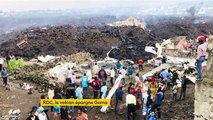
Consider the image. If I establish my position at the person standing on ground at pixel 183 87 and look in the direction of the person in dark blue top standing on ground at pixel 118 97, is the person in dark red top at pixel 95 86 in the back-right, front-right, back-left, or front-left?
front-right

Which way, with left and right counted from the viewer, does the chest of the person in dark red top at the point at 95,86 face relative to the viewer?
facing away from the viewer

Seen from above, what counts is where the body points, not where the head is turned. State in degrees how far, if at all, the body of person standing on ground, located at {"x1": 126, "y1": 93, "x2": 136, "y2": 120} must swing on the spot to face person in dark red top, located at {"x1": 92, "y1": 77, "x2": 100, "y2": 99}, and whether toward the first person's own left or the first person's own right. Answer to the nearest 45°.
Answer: approximately 45° to the first person's own left

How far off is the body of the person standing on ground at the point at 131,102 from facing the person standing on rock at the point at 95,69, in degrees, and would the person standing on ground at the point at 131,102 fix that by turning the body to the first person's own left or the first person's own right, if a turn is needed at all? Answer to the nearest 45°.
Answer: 0° — they already face them

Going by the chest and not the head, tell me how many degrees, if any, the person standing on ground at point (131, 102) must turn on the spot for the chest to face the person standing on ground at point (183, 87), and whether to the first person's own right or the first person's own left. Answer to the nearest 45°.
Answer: approximately 45° to the first person's own right

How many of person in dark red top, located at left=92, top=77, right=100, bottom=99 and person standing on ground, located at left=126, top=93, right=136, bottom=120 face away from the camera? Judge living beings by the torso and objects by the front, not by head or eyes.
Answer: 2

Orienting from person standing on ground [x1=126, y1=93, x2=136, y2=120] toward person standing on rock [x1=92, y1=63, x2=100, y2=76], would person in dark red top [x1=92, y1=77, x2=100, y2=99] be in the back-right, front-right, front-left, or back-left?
front-left

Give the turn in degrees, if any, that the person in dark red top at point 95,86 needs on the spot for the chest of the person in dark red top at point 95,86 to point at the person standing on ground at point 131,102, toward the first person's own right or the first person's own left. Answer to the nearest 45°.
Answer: approximately 135° to the first person's own right

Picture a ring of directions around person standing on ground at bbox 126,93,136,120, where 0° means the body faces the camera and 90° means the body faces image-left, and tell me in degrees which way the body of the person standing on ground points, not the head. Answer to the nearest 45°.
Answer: approximately 180°
